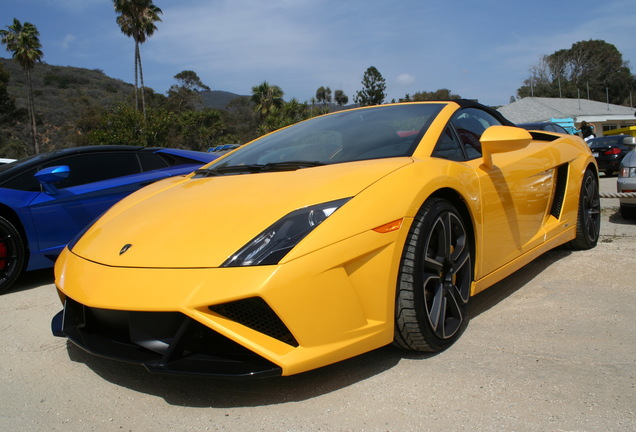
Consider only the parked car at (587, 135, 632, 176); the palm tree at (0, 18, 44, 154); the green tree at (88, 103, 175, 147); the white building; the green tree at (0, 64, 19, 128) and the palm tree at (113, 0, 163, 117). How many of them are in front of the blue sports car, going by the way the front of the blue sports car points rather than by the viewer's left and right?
0

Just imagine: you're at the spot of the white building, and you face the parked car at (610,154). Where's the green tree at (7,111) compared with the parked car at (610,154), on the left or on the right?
right

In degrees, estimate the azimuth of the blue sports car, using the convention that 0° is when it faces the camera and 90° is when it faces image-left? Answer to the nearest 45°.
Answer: approximately 45°

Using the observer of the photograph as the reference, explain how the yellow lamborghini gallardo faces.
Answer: facing the viewer and to the left of the viewer

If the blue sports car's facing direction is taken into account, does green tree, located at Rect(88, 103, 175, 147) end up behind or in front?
behind

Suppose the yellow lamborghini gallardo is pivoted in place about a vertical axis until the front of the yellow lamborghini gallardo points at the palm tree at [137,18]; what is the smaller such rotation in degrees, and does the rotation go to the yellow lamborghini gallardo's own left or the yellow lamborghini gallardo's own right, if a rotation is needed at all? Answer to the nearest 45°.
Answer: approximately 135° to the yellow lamborghini gallardo's own right

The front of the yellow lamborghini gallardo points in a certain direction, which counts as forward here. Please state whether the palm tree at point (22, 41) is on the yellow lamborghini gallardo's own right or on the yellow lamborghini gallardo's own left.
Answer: on the yellow lamborghini gallardo's own right

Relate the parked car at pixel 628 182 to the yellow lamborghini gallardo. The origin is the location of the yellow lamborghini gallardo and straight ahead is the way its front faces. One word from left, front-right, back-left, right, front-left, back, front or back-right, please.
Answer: back

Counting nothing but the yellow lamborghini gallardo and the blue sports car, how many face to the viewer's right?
0

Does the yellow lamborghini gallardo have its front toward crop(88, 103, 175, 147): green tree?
no

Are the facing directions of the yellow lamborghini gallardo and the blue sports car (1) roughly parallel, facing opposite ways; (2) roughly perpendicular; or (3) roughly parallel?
roughly parallel

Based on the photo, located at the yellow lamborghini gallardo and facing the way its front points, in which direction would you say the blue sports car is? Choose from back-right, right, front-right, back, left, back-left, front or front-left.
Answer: right

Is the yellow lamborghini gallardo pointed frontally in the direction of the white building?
no

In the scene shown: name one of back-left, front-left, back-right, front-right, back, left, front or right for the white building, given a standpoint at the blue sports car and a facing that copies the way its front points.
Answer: back

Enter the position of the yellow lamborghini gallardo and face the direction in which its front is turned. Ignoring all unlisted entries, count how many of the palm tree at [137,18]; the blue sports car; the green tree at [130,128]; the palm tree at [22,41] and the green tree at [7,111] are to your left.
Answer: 0

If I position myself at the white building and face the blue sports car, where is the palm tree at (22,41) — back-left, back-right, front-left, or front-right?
front-right

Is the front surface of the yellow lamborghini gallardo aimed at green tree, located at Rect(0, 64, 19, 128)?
no
